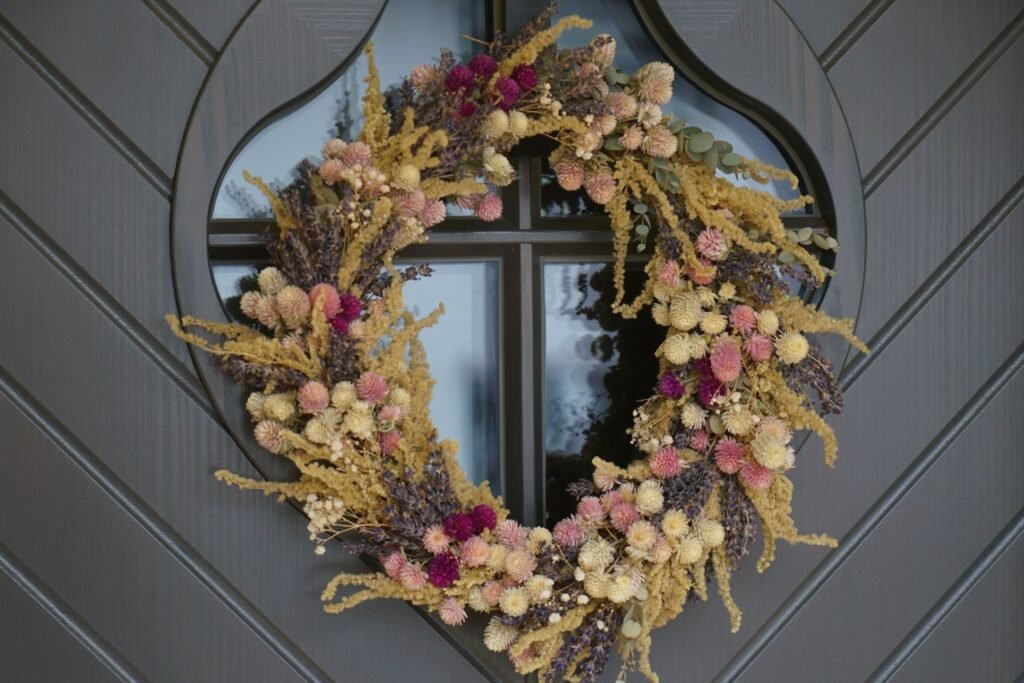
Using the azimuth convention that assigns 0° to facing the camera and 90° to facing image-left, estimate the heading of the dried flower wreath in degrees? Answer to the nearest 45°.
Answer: approximately 0°

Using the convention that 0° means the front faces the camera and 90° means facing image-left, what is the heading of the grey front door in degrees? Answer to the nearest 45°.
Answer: approximately 0°
